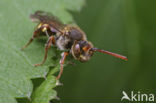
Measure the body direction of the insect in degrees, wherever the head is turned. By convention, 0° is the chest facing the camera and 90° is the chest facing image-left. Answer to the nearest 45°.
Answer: approximately 315°
